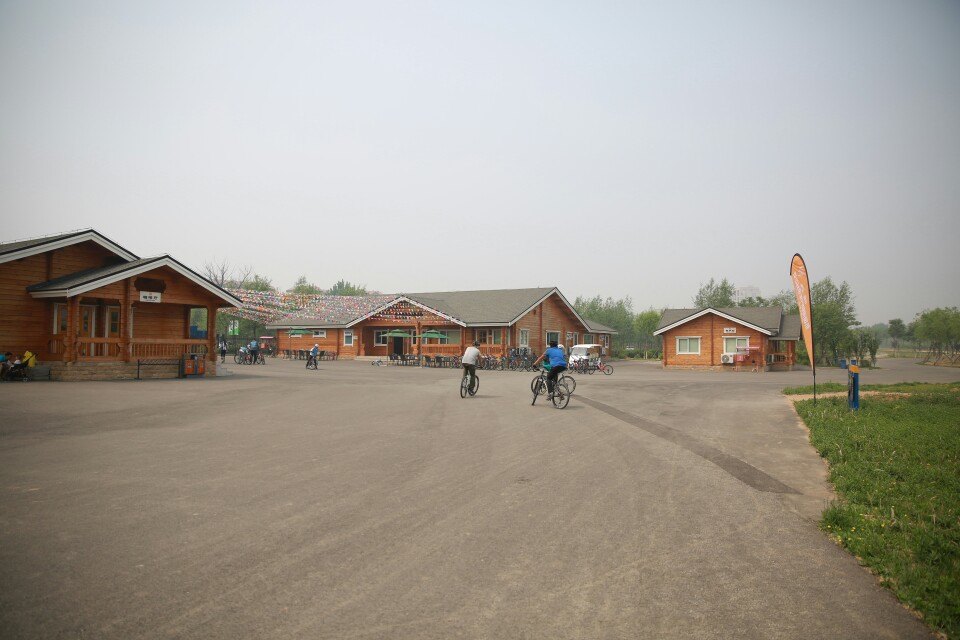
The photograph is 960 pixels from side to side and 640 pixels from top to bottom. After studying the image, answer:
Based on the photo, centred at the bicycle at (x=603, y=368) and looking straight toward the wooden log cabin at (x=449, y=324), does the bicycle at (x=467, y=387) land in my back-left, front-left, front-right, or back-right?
back-left

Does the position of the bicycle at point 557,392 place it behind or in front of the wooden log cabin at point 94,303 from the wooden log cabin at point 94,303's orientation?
in front

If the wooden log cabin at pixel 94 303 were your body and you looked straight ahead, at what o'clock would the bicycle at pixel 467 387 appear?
The bicycle is roughly at 12 o'clock from the wooden log cabin.

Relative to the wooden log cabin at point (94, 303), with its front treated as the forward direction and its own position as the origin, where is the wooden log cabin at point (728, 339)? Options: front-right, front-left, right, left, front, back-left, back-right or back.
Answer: front-left

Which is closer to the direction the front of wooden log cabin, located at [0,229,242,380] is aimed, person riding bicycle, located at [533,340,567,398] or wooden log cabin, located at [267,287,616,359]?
the person riding bicycle

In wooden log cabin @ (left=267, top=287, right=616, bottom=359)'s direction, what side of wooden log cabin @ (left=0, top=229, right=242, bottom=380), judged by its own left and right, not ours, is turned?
left

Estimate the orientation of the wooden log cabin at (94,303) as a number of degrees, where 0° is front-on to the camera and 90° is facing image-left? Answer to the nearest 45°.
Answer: approximately 315°

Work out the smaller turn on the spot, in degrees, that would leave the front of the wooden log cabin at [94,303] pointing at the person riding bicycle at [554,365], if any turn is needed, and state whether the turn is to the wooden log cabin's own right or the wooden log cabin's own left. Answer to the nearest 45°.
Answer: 0° — it already faces them

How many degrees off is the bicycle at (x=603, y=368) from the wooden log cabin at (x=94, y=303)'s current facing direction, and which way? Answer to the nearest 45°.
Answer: approximately 45° to its left
